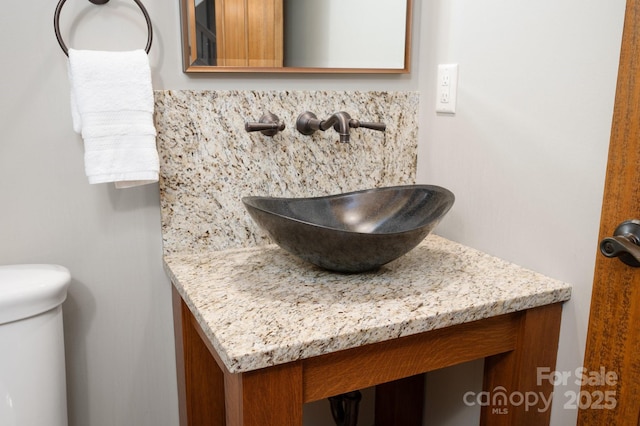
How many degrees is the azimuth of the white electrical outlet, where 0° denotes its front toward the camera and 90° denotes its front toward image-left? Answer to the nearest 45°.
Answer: approximately 45°

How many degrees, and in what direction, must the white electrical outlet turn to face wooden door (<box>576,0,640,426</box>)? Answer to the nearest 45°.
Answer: approximately 90° to its left

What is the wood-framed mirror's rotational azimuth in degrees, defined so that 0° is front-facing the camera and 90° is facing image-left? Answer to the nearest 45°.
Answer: approximately 0°
